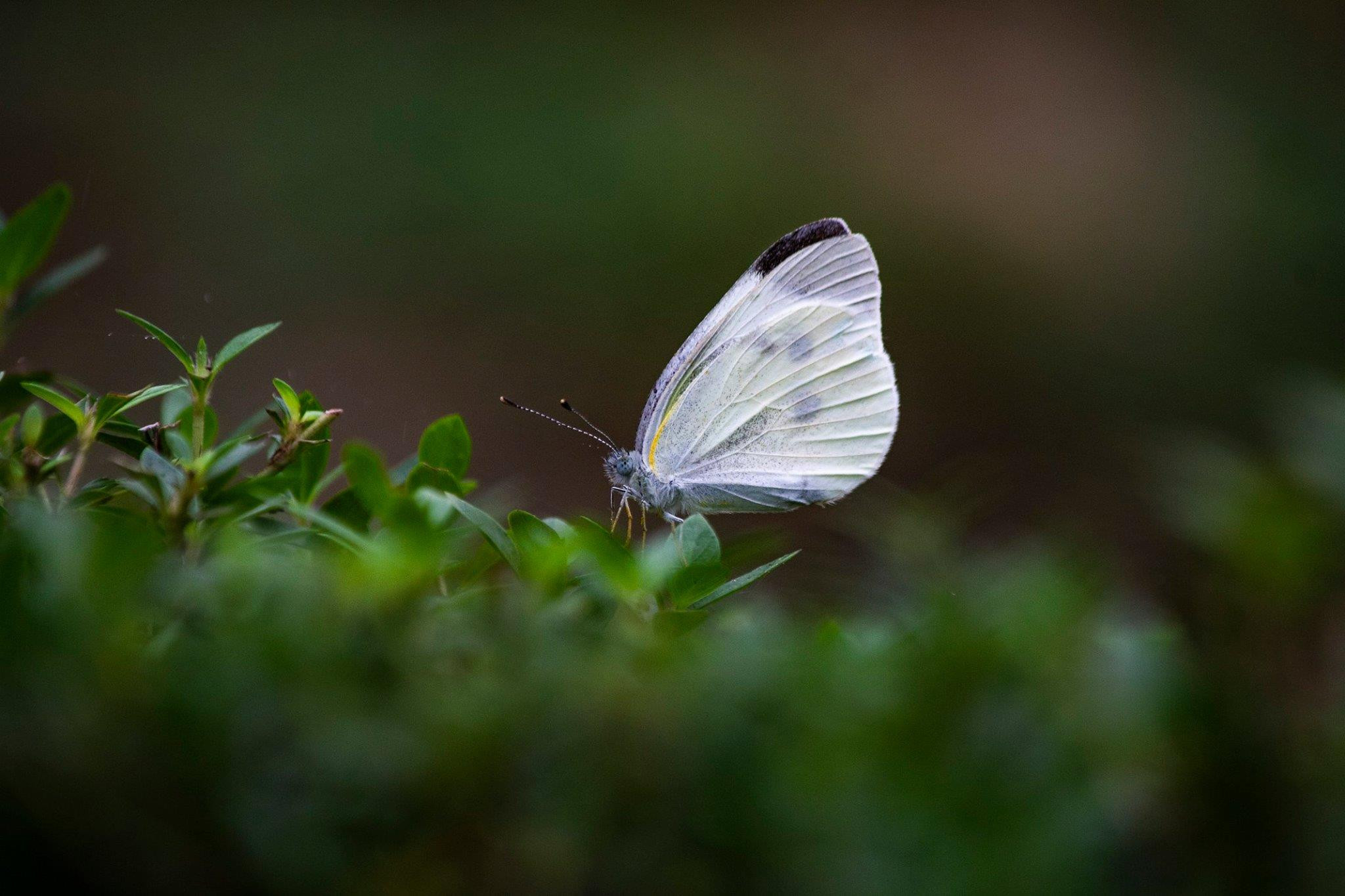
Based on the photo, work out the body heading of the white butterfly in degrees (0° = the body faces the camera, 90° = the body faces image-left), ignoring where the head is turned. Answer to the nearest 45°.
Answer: approximately 90°
